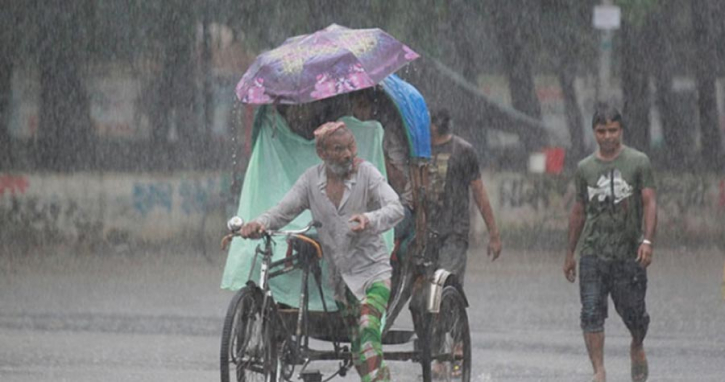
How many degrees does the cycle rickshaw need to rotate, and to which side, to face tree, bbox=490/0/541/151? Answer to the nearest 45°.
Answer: approximately 135° to its right

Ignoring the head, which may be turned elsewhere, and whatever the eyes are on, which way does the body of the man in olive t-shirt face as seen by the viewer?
toward the camera

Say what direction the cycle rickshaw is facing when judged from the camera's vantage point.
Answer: facing the viewer and to the left of the viewer

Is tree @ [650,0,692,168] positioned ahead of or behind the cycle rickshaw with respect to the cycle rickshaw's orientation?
behind

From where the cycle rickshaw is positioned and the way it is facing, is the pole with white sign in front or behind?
behind

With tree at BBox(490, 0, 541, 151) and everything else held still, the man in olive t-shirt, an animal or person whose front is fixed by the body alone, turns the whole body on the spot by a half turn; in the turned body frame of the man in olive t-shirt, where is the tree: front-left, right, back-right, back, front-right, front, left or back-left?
front

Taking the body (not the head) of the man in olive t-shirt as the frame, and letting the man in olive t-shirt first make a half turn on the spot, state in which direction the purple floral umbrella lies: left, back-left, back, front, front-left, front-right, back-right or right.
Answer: back-left

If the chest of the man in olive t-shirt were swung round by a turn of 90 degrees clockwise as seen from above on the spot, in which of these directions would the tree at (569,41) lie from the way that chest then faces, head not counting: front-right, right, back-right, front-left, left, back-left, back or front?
right

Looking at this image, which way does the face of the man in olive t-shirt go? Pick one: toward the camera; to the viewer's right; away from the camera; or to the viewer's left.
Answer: toward the camera

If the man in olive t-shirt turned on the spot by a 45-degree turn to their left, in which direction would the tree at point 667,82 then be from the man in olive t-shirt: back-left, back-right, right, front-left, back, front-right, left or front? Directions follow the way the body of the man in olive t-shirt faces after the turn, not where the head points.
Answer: back-left

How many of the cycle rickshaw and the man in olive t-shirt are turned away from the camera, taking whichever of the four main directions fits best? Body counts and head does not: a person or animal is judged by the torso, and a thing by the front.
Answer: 0
